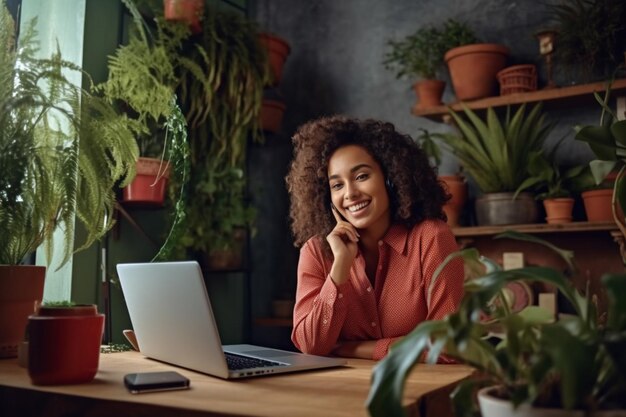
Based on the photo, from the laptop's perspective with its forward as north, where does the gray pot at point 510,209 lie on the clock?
The gray pot is roughly at 12 o'clock from the laptop.

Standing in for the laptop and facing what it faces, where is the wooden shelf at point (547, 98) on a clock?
The wooden shelf is roughly at 12 o'clock from the laptop.

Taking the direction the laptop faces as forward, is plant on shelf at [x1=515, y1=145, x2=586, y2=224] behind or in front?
in front

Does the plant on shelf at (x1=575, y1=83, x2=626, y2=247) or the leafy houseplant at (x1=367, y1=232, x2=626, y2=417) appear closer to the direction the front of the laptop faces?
the plant on shelf

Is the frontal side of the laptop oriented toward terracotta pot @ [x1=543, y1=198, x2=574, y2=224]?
yes

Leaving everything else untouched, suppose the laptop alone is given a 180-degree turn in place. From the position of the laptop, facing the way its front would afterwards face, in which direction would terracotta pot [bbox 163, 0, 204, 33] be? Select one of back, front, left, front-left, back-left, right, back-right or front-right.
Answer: back-right

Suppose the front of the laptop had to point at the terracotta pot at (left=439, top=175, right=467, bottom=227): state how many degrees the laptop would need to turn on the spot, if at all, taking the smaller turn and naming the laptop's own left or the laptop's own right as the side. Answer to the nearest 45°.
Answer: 0° — it already faces it

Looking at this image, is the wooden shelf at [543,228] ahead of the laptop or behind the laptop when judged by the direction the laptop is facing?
ahead

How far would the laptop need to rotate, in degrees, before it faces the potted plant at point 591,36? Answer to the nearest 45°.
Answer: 0° — it already faces it

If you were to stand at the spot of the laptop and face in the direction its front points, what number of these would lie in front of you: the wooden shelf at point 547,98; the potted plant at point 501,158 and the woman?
3

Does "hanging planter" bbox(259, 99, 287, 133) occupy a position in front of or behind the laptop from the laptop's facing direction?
in front

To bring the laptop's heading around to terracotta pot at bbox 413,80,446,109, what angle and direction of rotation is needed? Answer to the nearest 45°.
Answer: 0° — it already faces it

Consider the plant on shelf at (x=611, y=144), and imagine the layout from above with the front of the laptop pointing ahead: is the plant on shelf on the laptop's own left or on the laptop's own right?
on the laptop's own right

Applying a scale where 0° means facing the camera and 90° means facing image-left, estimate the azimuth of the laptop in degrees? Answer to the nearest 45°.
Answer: approximately 225°

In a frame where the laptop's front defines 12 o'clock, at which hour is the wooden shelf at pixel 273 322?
The wooden shelf is roughly at 11 o'clock from the laptop.

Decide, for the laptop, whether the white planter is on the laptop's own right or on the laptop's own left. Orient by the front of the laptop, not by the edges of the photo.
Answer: on the laptop's own right
